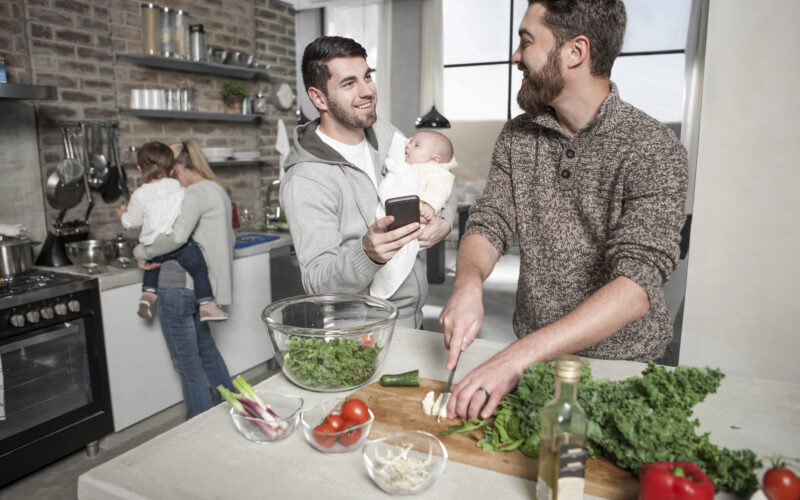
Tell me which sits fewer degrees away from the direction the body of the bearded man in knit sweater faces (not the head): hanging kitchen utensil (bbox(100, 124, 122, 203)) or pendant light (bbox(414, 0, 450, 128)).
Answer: the hanging kitchen utensil

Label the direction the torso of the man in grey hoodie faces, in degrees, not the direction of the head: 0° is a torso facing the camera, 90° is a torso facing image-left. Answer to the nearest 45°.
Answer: approximately 315°

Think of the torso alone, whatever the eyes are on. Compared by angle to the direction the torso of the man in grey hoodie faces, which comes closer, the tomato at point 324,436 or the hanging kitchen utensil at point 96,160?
the tomato

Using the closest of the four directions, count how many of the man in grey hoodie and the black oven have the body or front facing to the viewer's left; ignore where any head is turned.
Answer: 0

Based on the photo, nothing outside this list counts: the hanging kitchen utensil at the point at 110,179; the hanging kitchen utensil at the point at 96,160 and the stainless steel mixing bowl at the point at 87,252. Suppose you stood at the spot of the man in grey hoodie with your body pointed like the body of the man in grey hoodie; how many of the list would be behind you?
3

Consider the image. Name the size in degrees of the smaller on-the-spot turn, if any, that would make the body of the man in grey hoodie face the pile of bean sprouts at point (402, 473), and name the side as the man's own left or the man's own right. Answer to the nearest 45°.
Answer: approximately 45° to the man's own right

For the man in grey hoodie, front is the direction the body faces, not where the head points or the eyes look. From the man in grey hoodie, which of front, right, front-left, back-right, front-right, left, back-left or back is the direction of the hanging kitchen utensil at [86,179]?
back

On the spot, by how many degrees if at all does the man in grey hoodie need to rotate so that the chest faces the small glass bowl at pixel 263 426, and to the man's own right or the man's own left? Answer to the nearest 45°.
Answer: approximately 45° to the man's own right

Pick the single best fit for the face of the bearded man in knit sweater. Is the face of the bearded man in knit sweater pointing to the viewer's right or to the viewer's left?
to the viewer's left

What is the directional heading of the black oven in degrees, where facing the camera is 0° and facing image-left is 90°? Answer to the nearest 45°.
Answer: approximately 315°

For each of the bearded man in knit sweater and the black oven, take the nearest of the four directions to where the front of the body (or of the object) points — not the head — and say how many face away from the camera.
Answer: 0

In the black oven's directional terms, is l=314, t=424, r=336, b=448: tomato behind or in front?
in front

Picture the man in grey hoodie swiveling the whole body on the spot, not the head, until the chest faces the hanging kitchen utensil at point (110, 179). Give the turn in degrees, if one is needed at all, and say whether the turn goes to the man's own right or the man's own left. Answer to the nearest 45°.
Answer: approximately 180°
